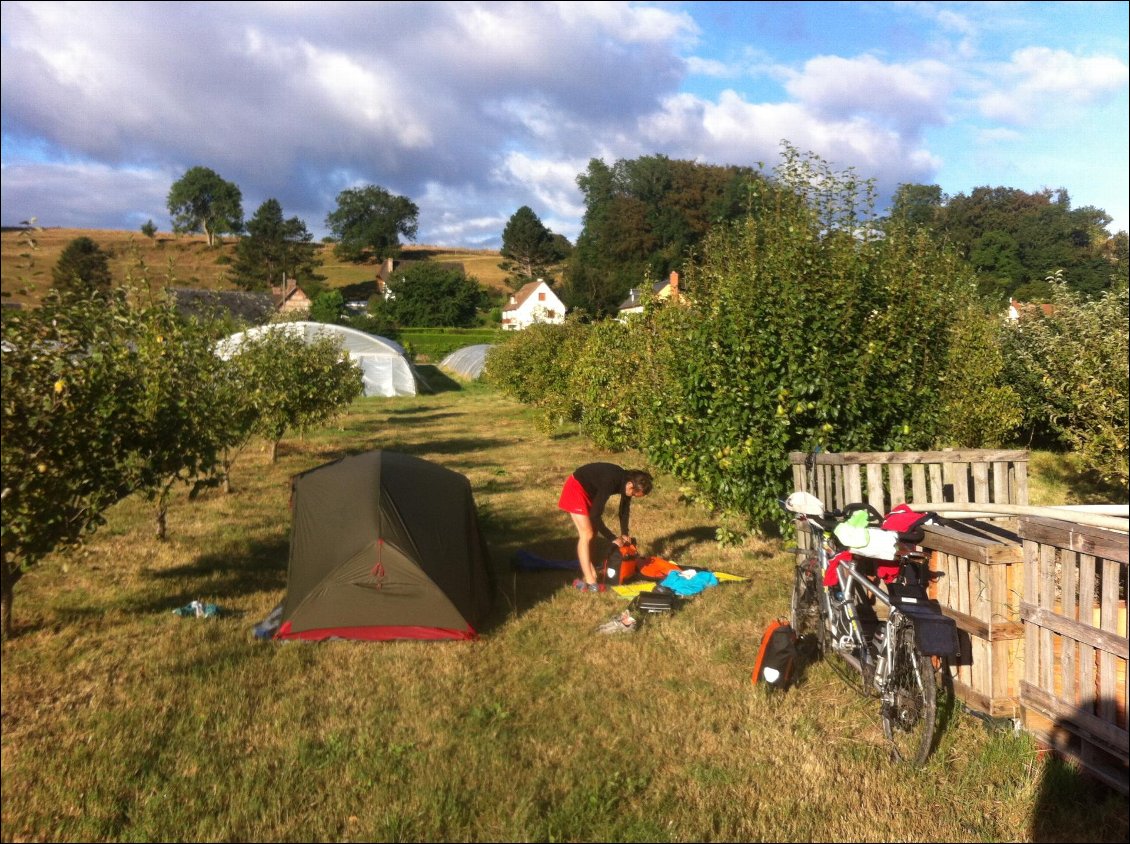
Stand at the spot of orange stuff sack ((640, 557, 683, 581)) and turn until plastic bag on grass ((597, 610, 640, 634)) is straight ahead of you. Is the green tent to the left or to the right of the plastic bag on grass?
right

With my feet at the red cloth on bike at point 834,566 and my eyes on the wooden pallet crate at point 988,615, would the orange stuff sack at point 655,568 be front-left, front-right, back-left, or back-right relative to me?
back-left

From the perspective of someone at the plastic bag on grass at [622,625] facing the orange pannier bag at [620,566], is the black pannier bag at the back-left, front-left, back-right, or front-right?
back-right
